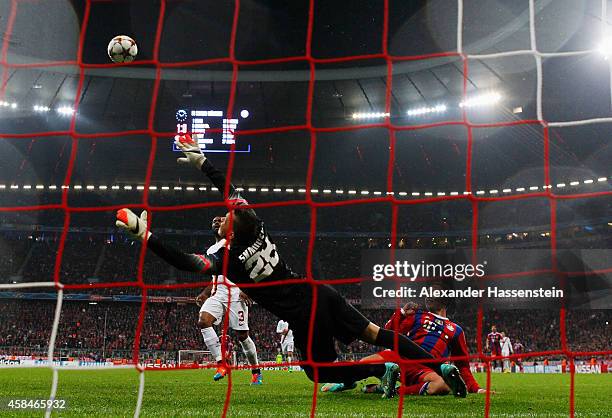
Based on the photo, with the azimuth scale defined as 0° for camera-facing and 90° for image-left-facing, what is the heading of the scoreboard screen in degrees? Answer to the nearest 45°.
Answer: approximately 0°

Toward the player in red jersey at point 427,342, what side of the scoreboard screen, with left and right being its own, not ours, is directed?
front

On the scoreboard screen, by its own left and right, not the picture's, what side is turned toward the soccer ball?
front
